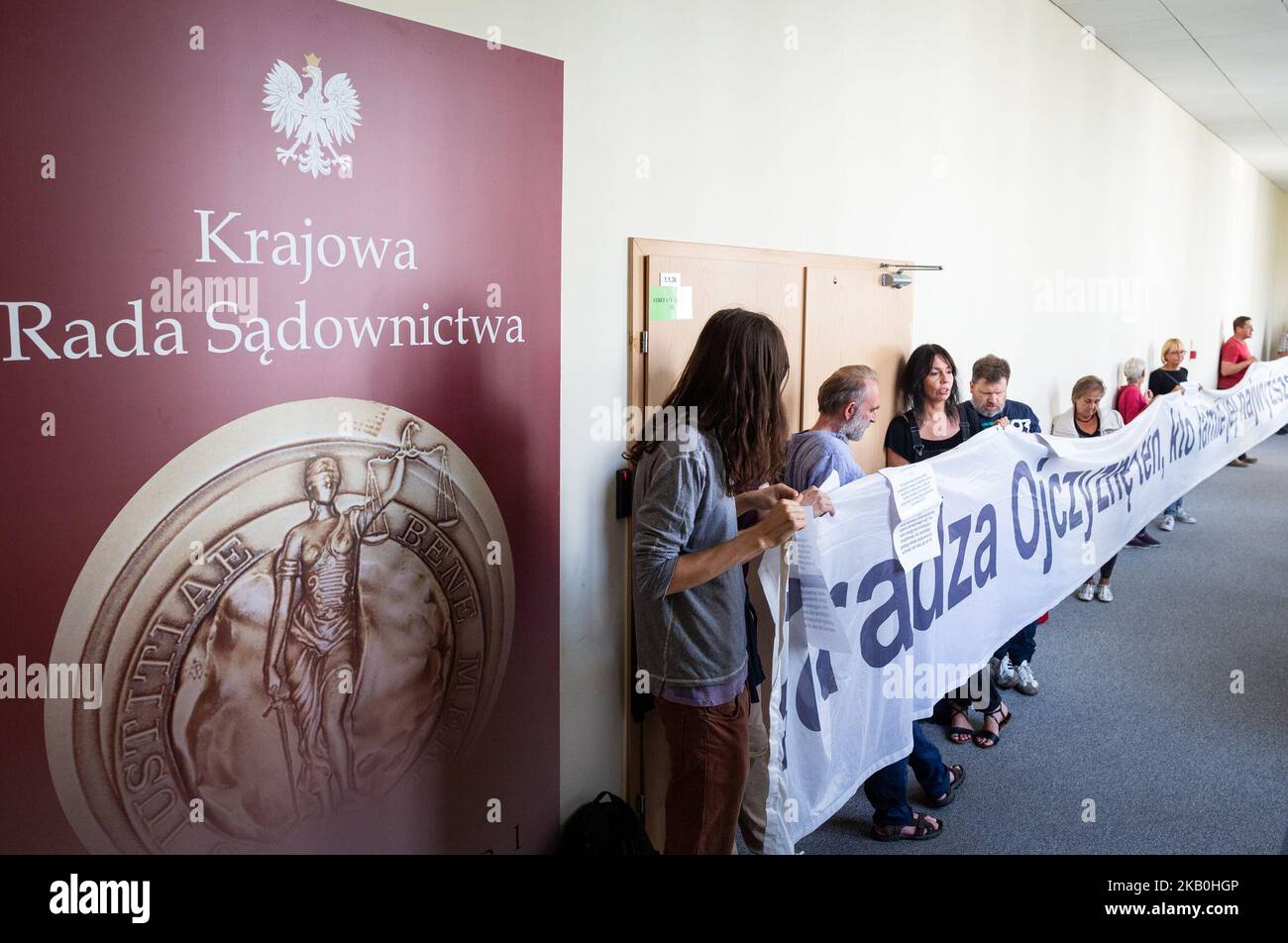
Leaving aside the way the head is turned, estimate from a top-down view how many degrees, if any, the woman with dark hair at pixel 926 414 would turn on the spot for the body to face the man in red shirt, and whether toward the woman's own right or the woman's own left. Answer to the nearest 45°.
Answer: approximately 135° to the woman's own left

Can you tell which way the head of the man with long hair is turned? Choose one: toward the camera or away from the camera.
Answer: away from the camera

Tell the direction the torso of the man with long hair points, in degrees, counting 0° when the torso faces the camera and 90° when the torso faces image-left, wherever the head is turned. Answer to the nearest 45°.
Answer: approximately 270°

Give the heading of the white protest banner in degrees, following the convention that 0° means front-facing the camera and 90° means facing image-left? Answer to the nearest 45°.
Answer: approximately 315°

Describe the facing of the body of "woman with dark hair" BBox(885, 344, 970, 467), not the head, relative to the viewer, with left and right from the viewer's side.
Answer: facing the viewer and to the right of the viewer
